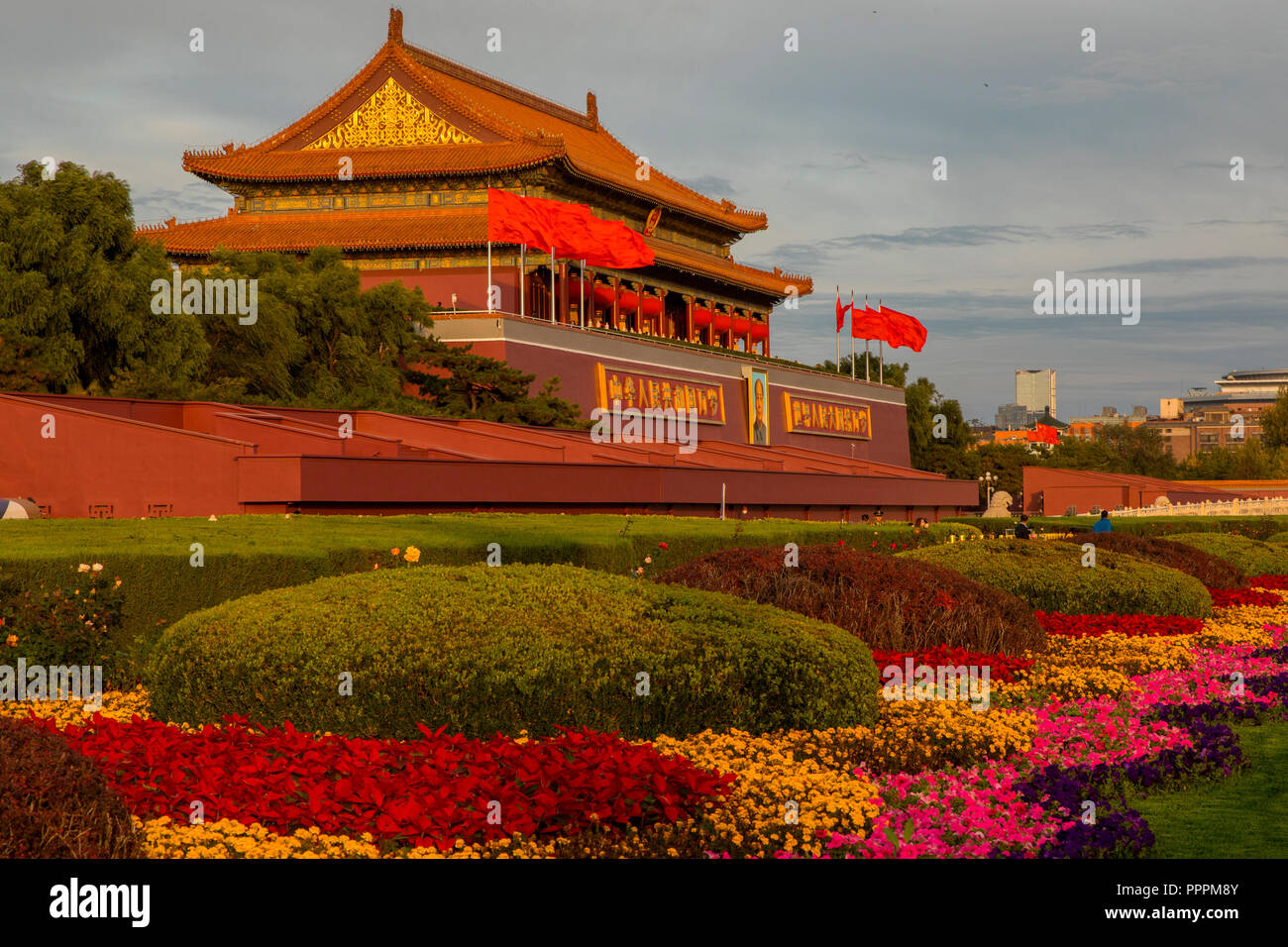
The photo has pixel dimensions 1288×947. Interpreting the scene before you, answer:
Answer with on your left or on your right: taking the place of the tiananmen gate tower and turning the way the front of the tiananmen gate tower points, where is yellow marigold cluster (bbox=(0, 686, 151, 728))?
on your right

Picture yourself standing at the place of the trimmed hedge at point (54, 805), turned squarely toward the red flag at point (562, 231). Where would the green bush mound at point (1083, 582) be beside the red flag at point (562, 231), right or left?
right

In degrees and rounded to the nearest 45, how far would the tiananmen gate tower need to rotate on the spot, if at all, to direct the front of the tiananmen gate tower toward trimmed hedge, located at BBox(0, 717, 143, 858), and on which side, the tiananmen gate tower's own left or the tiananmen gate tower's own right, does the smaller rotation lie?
approximately 45° to the tiananmen gate tower's own right

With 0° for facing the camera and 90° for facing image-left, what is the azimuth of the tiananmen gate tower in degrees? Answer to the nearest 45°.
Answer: approximately 315°

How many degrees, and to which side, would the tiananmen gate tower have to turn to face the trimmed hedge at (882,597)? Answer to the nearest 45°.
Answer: approximately 45° to its right

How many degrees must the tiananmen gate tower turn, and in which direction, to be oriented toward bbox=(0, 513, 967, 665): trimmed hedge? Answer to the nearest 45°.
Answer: approximately 45° to its right

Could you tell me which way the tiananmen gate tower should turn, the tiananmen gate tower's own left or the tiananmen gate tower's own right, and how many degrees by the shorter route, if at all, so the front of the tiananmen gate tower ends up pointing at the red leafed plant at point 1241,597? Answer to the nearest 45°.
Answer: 0° — it already faces it

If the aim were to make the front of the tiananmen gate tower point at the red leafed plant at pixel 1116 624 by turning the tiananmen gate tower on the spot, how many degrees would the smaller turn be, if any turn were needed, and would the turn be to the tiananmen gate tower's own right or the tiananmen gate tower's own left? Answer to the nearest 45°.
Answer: approximately 45° to the tiananmen gate tower's own right
